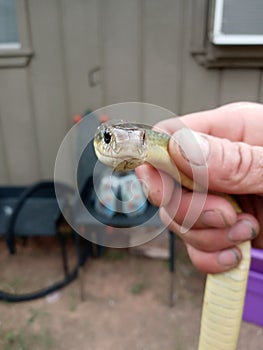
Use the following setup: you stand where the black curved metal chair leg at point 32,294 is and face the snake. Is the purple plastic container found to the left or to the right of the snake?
left

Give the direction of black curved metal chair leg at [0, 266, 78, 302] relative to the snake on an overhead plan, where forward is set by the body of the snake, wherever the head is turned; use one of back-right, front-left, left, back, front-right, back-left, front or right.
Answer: back-right

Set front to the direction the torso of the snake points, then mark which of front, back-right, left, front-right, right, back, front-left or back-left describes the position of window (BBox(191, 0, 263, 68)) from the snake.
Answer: back

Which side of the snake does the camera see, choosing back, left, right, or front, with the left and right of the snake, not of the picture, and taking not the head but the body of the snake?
front

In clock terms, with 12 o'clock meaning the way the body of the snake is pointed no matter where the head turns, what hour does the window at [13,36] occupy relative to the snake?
The window is roughly at 5 o'clock from the snake.

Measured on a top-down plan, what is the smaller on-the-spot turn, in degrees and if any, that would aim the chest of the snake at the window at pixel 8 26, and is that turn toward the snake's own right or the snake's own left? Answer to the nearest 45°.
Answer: approximately 135° to the snake's own right
